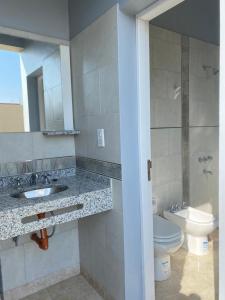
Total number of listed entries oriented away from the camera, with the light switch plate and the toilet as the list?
0

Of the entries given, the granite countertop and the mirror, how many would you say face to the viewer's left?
0

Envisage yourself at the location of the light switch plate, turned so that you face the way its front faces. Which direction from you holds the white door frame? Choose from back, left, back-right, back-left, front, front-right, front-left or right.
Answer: left

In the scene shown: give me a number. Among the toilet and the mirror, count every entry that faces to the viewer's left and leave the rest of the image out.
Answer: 0

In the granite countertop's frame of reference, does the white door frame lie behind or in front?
in front

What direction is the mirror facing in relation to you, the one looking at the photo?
facing the viewer and to the right of the viewer

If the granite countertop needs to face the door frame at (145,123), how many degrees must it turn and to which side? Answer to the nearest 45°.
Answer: approximately 45° to its left

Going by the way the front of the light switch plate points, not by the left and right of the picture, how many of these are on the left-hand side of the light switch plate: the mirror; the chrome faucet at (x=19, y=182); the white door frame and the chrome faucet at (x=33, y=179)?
1
